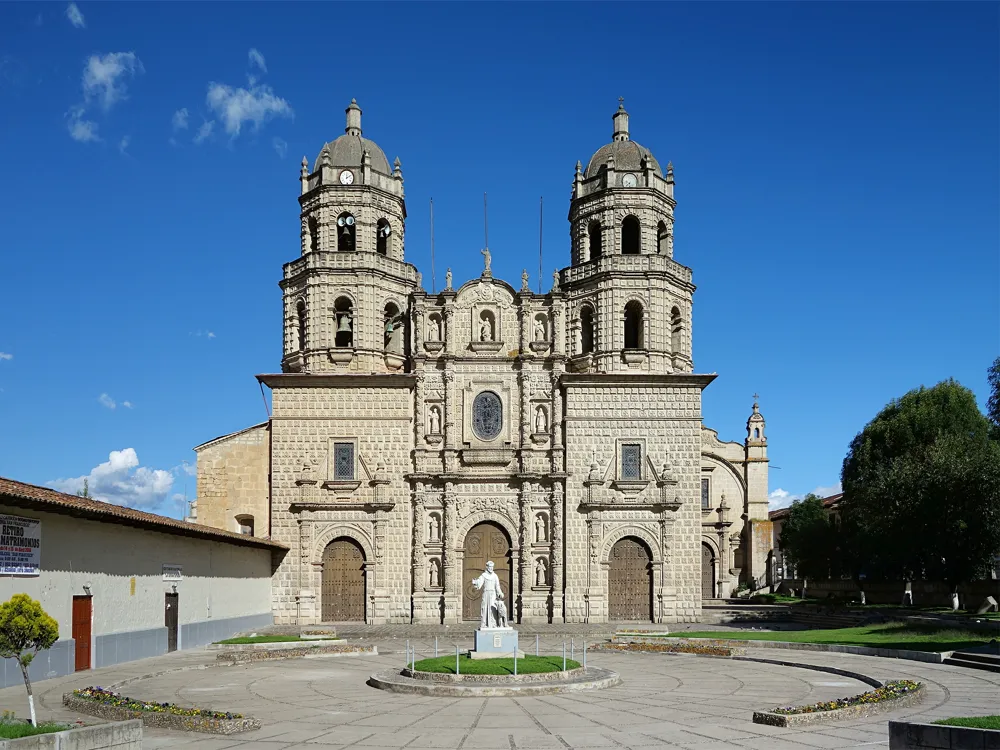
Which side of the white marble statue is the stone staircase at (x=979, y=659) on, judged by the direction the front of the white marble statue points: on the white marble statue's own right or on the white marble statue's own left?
on the white marble statue's own left

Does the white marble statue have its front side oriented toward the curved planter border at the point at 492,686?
yes

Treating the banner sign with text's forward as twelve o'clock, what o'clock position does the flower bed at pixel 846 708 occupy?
The flower bed is roughly at 12 o'clock from the banner sign with text.

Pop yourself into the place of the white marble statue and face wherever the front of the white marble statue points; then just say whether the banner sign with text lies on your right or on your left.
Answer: on your right

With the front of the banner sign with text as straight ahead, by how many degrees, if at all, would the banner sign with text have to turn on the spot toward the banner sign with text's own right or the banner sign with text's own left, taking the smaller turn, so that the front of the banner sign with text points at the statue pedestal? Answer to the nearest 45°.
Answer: approximately 45° to the banner sign with text's own left

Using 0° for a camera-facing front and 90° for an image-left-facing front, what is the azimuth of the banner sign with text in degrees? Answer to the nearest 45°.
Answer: approximately 315°

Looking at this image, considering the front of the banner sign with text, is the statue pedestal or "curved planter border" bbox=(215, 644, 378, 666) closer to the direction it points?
the statue pedestal

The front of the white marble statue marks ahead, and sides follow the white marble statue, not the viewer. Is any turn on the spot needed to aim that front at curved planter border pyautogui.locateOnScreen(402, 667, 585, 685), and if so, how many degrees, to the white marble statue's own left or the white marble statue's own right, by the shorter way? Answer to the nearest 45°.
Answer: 0° — it already faces it

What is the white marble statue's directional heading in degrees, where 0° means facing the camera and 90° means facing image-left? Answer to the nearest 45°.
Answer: approximately 0°
